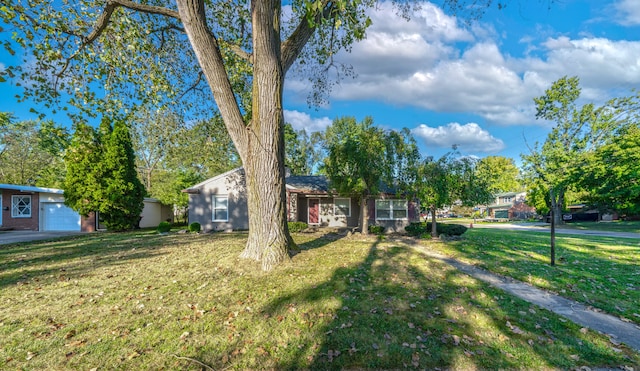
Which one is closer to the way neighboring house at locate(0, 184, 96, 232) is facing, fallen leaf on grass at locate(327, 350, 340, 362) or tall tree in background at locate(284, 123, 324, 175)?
the fallen leaf on grass

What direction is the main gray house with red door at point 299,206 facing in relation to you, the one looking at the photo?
facing the viewer

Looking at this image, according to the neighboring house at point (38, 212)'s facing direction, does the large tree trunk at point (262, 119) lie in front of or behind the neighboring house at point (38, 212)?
in front

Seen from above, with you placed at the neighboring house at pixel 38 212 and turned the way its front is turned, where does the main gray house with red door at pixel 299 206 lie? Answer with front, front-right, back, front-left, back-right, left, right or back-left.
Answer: front-left

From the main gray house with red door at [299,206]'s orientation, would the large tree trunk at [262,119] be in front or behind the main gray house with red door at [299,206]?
in front

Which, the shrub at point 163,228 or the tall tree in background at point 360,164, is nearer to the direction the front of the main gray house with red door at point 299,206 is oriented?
the tall tree in background

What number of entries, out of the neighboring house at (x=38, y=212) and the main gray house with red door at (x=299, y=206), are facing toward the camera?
2

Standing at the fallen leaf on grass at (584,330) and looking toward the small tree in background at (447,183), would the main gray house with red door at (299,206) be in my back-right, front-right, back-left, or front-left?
front-left

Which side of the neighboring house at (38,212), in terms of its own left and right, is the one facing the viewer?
front

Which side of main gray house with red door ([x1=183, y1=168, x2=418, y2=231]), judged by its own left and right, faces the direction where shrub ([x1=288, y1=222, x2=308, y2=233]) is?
front

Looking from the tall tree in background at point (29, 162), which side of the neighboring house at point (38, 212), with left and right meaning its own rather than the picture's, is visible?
back
